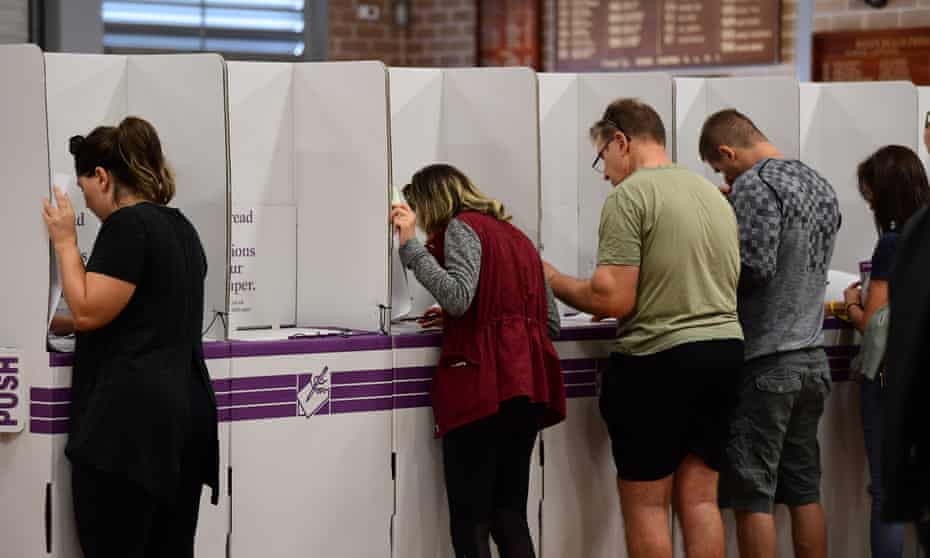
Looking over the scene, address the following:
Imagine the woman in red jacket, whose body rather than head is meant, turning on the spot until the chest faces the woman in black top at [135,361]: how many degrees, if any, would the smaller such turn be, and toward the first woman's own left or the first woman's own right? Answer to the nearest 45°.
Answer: approximately 90° to the first woman's own left

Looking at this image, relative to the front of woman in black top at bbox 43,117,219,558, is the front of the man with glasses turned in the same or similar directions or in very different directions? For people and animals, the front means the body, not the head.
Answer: same or similar directions

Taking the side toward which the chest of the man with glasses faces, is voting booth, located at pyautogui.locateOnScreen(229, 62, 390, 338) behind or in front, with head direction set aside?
in front

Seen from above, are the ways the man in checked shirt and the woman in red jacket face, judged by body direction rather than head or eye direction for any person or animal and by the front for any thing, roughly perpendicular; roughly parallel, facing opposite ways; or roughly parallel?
roughly parallel

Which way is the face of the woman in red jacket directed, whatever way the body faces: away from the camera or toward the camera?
away from the camera

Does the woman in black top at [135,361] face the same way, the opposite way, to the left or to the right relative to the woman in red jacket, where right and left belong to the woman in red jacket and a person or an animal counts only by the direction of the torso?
the same way

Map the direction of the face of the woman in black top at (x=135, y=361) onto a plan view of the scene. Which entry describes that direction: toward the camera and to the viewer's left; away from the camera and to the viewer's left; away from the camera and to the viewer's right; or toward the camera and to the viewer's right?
away from the camera and to the viewer's left

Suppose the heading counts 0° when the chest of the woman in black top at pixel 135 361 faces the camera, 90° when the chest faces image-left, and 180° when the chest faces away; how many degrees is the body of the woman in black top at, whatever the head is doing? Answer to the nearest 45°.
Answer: approximately 135°

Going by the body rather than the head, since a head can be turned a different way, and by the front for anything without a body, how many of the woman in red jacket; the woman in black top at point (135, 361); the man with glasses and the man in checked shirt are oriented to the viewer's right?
0

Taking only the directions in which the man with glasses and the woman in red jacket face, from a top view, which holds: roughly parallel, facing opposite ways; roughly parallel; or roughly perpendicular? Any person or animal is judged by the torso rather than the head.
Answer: roughly parallel

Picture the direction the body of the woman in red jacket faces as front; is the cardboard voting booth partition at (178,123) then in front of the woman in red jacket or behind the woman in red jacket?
in front

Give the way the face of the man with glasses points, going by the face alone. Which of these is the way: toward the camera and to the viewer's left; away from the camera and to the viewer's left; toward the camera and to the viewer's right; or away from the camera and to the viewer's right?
away from the camera and to the viewer's left

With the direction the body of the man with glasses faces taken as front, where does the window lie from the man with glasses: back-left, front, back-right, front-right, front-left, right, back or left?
front

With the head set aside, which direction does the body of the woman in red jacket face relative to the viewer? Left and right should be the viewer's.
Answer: facing away from the viewer and to the left of the viewer

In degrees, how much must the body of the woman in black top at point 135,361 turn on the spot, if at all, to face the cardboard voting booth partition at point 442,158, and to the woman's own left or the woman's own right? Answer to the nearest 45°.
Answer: approximately 90° to the woman's own right
